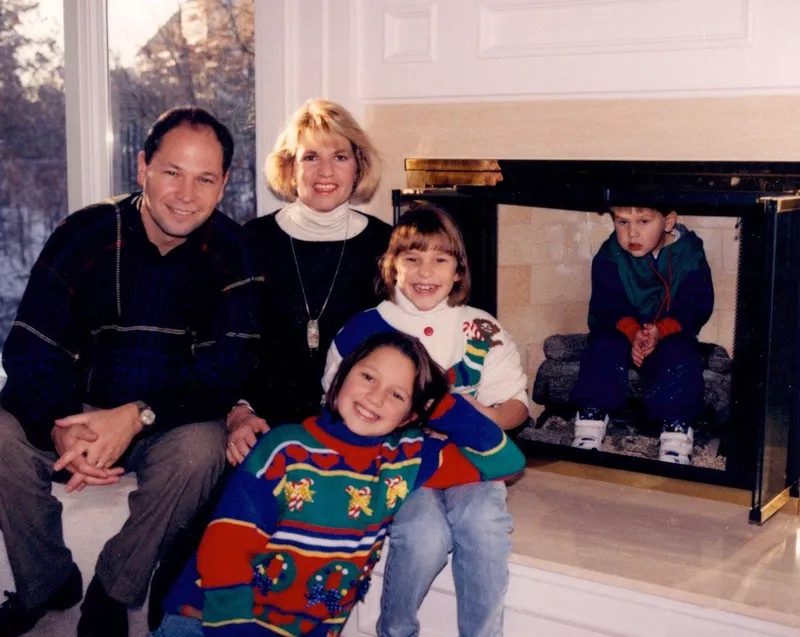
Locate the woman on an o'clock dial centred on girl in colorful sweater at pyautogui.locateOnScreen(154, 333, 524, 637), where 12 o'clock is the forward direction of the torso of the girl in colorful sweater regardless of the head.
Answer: The woman is roughly at 6 o'clock from the girl in colorful sweater.

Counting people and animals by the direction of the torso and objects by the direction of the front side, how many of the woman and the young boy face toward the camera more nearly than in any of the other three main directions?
2

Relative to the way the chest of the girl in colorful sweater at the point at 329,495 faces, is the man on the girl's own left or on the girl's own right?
on the girl's own right

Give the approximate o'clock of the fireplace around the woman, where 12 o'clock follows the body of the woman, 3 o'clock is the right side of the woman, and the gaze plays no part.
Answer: The fireplace is roughly at 9 o'clock from the woman.

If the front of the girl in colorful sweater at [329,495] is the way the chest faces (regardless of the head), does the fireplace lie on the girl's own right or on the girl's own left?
on the girl's own left

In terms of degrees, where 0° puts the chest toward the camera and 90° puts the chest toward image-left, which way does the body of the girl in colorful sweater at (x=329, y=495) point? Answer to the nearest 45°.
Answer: approximately 0°
